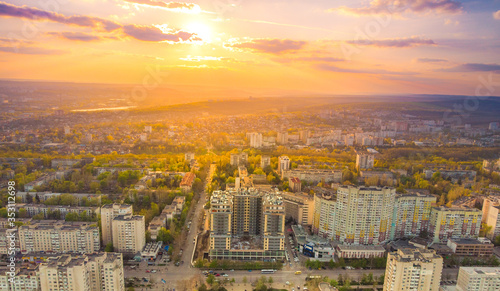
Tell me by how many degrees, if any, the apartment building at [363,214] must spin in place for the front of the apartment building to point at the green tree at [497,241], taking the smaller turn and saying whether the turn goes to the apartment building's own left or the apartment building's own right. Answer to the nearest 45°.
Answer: approximately 135° to the apartment building's own left

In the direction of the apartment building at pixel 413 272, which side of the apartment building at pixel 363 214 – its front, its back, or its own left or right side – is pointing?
front

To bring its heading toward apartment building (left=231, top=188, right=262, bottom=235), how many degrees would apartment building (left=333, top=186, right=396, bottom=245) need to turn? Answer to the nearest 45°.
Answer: approximately 90° to its right

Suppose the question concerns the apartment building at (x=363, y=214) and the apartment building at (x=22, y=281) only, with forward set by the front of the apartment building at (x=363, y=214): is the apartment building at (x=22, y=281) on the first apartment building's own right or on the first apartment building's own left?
on the first apartment building's own right

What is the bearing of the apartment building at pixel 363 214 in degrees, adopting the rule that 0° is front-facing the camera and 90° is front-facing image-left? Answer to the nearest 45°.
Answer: approximately 0°

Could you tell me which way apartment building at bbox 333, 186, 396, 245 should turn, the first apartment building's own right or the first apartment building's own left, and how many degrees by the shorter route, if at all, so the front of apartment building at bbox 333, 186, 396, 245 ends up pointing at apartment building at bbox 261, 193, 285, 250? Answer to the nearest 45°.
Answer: approximately 45° to the first apartment building's own right

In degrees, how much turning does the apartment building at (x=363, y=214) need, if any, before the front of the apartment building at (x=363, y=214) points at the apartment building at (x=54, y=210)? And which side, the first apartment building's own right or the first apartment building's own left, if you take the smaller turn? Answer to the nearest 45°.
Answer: approximately 90° to the first apartment building's own right

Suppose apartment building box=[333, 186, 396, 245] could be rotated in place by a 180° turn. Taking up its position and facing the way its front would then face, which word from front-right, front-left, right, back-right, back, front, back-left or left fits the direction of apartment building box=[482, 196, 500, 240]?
front-right

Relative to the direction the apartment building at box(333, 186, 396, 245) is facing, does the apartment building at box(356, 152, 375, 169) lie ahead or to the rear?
to the rear

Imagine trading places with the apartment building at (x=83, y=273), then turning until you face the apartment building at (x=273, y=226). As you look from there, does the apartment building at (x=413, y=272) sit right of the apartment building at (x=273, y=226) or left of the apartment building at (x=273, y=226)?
right

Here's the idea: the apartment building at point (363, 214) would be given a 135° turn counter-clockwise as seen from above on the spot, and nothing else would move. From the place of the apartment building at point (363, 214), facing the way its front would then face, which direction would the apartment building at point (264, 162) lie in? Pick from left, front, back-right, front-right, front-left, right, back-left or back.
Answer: left

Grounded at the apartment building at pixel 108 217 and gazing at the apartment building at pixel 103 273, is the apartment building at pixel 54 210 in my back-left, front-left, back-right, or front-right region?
back-right

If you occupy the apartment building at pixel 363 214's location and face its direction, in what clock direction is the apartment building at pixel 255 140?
the apartment building at pixel 255 140 is roughly at 5 o'clock from the apartment building at pixel 363 214.

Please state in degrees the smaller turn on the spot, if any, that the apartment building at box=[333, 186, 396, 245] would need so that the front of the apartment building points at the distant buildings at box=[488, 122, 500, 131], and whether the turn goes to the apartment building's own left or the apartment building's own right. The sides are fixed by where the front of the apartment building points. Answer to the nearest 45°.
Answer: approximately 135° to the apartment building's own left
